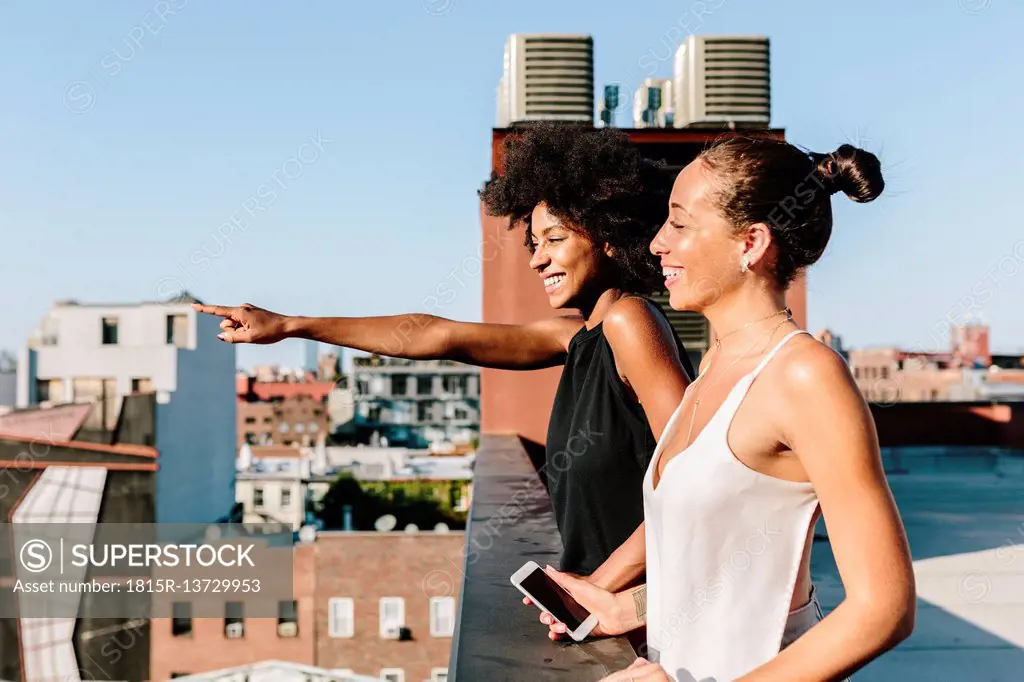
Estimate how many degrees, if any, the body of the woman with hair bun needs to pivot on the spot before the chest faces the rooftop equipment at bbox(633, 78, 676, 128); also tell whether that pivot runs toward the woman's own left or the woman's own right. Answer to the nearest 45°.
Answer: approximately 90° to the woman's own right

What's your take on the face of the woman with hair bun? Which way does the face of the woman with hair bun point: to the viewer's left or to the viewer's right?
to the viewer's left

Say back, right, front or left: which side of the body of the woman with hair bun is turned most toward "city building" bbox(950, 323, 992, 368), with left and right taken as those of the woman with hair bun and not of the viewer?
right

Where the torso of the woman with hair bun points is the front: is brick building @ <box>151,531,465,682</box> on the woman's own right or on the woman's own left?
on the woman's own right

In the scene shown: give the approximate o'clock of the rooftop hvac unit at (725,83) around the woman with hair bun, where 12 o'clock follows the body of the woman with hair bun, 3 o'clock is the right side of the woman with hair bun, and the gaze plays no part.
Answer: The rooftop hvac unit is roughly at 3 o'clock from the woman with hair bun.

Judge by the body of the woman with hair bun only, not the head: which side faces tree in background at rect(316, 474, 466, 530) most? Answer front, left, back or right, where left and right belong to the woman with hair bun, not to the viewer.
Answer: right

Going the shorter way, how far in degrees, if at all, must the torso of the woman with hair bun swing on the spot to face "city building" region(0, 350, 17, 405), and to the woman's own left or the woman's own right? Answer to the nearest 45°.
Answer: approximately 45° to the woman's own right

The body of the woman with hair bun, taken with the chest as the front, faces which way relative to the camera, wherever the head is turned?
to the viewer's left

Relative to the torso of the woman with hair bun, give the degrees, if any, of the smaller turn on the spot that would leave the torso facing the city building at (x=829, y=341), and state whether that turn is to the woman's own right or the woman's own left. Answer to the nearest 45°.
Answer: approximately 90° to the woman's own right

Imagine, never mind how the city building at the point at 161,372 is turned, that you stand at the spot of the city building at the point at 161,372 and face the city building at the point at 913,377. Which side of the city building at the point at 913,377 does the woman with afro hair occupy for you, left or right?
right
